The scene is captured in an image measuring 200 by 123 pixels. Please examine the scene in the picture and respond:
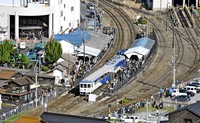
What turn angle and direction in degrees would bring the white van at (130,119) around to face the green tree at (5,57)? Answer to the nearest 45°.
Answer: approximately 45° to its right

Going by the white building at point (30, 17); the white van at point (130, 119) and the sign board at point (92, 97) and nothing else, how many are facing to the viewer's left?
1

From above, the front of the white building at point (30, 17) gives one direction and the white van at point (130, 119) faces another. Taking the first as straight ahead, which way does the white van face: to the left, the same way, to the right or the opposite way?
to the right

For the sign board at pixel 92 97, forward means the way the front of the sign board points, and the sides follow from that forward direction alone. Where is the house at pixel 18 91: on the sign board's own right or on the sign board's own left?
on the sign board's own right

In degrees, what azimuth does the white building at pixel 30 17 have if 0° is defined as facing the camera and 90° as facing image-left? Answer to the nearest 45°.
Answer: approximately 0°

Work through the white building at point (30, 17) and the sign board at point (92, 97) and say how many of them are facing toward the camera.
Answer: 2

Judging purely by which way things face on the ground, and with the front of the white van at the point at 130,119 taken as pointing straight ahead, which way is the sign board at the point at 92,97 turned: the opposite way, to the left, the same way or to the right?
to the left

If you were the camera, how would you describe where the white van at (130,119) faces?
facing to the left of the viewer

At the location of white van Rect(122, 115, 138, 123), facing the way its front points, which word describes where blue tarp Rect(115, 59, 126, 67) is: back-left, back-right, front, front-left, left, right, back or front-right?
right
